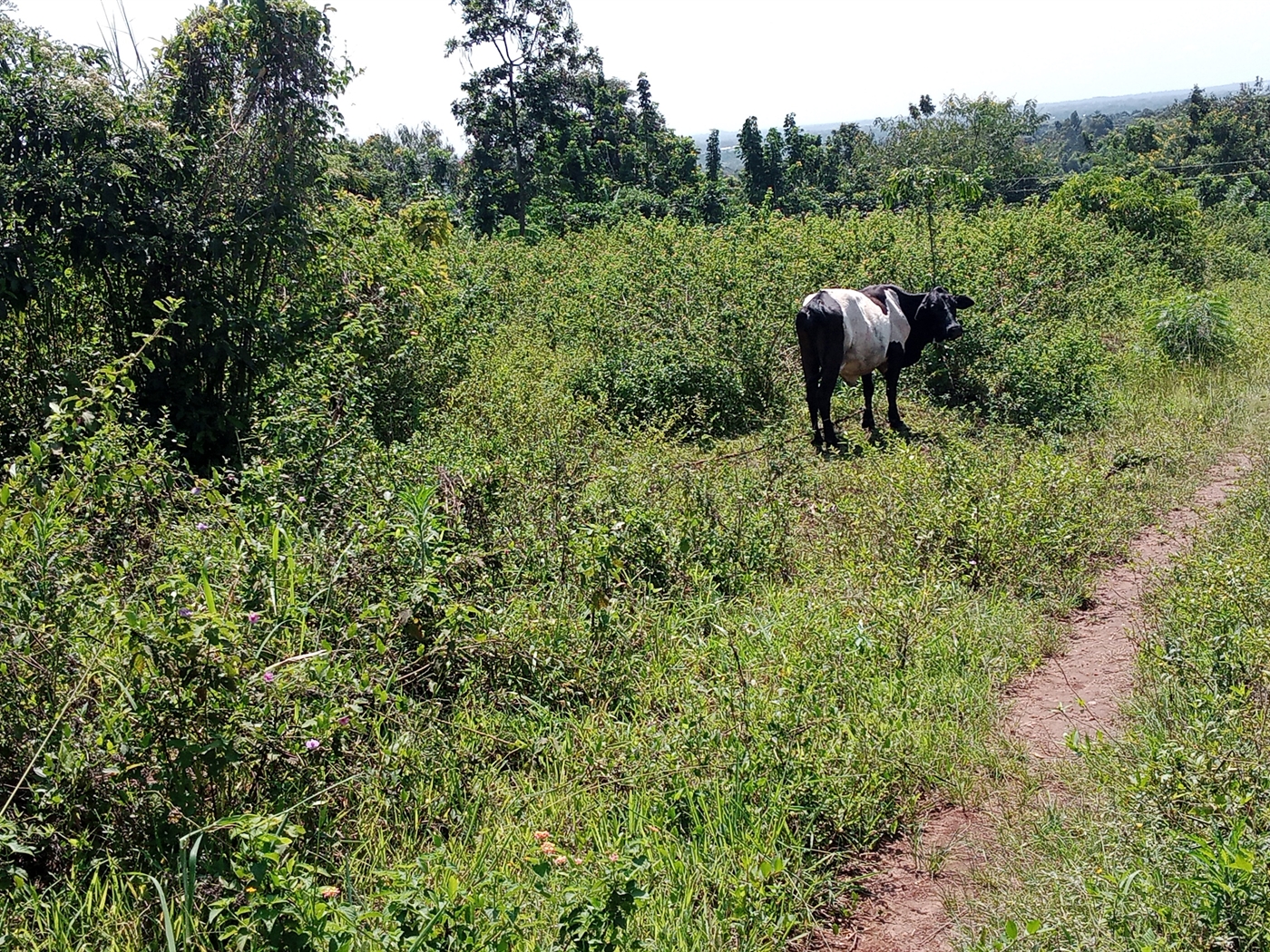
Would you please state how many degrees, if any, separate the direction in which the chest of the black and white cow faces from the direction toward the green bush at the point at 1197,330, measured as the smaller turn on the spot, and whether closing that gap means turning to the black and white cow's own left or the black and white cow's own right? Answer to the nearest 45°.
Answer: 0° — it already faces it

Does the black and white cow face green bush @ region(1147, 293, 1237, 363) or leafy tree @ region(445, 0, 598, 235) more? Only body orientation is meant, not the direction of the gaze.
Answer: the green bush

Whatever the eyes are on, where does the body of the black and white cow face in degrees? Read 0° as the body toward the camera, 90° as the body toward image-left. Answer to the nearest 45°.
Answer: approximately 225°

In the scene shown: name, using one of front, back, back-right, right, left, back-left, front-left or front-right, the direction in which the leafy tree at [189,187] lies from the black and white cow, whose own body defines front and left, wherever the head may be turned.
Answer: back

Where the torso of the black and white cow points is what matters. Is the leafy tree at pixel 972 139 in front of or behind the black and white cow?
in front

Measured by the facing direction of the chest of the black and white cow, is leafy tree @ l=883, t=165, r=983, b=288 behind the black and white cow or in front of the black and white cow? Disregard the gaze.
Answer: in front

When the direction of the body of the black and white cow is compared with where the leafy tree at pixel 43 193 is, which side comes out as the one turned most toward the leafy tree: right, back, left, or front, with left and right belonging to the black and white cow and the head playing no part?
back

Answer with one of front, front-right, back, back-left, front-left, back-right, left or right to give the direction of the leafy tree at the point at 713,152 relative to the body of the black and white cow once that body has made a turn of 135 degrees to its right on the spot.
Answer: back

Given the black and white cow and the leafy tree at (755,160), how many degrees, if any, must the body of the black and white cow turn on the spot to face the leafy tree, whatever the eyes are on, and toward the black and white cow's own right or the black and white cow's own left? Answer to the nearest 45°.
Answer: approximately 45° to the black and white cow's own left
